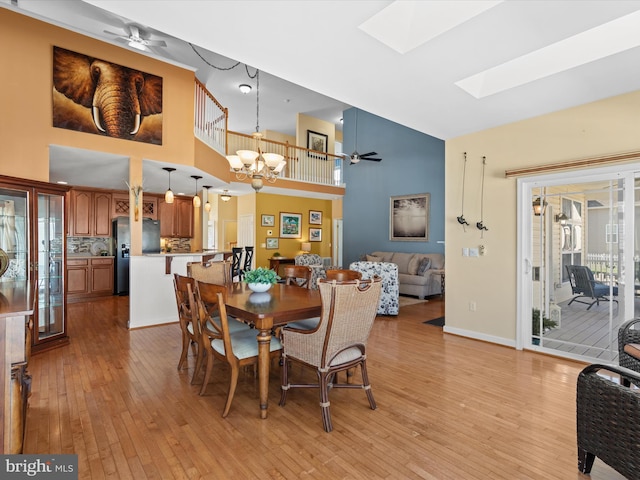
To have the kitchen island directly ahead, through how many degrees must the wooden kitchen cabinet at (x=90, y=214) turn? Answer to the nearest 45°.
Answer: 0° — it already faces it

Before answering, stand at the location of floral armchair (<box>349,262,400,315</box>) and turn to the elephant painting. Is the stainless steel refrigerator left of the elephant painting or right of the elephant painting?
right

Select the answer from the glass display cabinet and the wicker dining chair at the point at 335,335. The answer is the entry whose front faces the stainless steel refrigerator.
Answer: the wicker dining chair

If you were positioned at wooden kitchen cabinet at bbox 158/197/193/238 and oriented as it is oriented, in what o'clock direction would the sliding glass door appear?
The sliding glass door is roughly at 11 o'clock from the wooden kitchen cabinet.

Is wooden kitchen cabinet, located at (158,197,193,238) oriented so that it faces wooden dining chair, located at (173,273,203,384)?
yes
